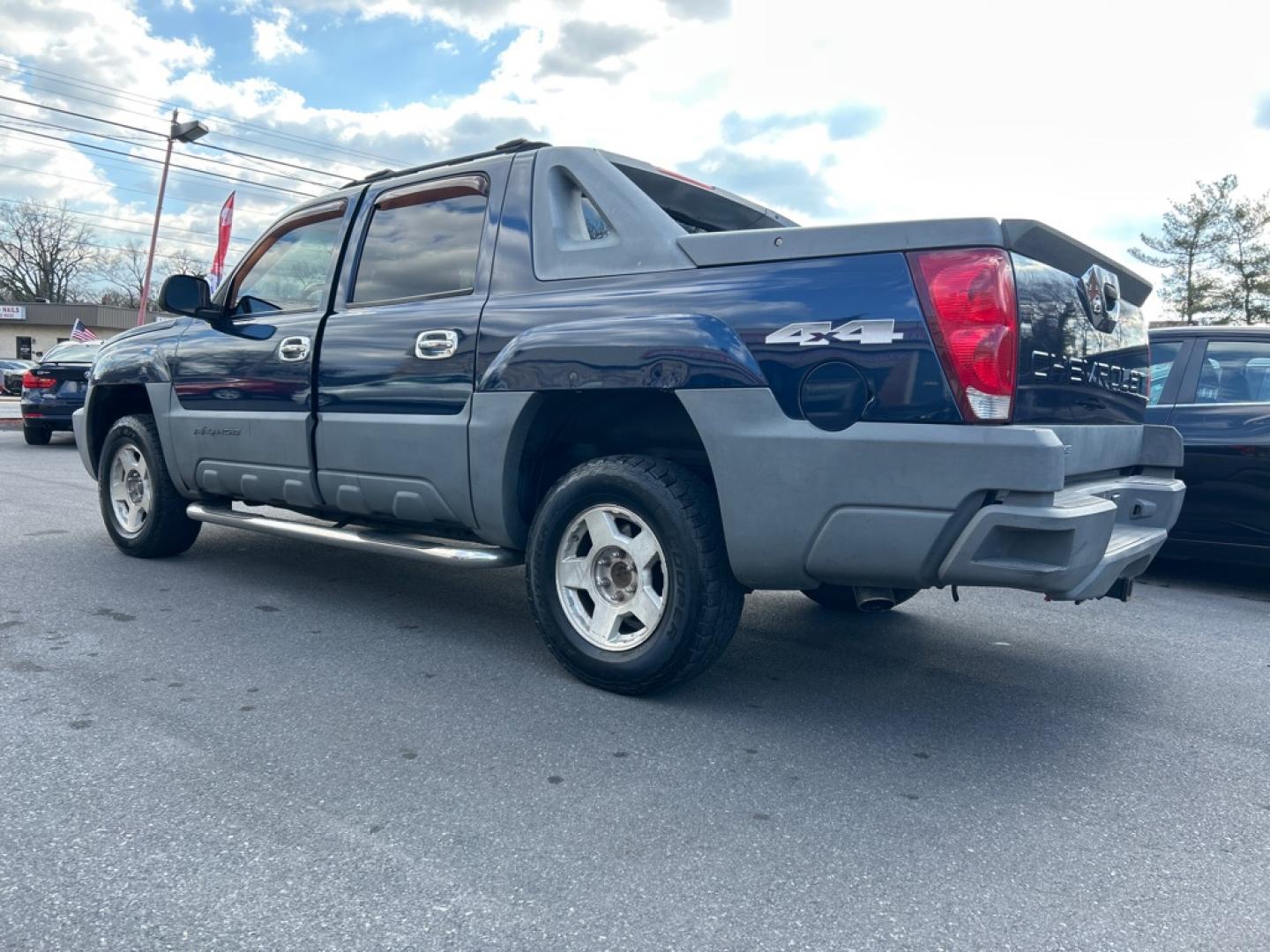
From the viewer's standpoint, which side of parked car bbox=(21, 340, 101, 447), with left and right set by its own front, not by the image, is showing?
back

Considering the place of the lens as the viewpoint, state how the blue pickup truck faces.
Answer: facing away from the viewer and to the left of the viewer

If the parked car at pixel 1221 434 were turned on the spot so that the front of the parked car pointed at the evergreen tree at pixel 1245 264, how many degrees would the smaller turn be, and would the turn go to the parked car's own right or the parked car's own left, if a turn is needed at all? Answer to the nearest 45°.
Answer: approximately 90° to the parked car's own right

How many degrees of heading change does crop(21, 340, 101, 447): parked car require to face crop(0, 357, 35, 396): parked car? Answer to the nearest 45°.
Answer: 0° — it already faces it

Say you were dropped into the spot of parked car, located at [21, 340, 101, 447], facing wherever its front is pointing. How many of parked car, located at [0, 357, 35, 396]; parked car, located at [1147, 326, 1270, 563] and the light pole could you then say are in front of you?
2

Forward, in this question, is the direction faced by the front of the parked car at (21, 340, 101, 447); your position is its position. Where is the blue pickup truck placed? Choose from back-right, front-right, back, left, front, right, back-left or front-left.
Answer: back

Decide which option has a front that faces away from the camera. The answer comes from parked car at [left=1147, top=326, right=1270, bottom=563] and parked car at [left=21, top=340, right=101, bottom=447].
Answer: parked car at [left=21, top=340, right=101, bottom=447]

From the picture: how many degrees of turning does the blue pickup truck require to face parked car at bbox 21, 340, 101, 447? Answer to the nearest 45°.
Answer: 0° — it already faces it

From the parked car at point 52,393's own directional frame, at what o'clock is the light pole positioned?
The light pole is roughly at 12 o'clock from the parked car.
